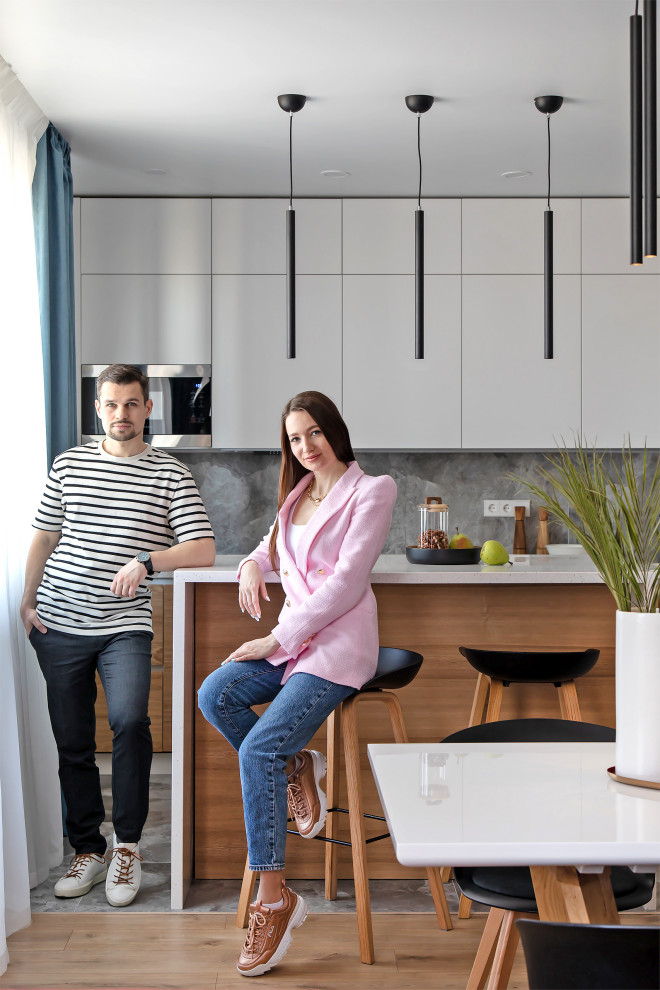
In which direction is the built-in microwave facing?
toward the camera

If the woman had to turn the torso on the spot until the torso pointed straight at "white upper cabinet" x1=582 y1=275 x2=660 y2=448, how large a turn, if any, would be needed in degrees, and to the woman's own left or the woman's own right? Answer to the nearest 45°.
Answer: approximately 180°

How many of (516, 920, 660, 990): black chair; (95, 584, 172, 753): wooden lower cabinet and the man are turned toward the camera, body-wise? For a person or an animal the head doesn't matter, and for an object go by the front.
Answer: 2

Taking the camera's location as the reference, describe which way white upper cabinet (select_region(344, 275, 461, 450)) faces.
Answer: facing the viewer

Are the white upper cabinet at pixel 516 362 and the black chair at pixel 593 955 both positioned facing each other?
yes

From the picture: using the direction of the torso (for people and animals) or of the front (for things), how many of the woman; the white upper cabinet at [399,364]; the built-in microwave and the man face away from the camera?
0

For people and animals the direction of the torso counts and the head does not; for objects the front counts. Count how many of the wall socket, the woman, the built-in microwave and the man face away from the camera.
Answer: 0

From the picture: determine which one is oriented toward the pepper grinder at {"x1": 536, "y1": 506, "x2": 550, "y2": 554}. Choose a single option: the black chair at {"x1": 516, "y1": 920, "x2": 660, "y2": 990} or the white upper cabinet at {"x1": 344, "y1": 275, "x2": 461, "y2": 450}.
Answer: the black chair

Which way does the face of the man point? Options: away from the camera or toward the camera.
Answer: toward the camera

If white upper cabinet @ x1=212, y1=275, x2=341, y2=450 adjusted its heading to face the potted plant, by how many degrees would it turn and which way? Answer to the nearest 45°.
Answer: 0° — it already faces it

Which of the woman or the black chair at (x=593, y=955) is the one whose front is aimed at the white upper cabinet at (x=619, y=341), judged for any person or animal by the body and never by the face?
the black chair

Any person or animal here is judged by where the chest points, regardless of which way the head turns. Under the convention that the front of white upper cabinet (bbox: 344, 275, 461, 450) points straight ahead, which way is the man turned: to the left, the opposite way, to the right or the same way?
the same way

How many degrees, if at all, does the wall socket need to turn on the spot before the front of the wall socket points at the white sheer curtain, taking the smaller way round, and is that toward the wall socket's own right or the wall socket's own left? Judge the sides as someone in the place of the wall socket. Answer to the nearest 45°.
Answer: approximately 45° to the wall socket's own right

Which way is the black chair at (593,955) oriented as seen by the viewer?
away from the camera

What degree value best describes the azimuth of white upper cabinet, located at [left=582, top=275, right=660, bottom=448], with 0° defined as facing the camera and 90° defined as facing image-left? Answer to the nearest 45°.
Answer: approximately 0°

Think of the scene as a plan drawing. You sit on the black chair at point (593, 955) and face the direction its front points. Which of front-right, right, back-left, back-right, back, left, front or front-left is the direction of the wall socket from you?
front

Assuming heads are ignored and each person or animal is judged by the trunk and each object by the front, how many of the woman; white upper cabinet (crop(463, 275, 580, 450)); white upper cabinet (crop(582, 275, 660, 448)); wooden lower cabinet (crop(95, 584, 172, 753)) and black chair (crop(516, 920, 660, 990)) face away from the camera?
1

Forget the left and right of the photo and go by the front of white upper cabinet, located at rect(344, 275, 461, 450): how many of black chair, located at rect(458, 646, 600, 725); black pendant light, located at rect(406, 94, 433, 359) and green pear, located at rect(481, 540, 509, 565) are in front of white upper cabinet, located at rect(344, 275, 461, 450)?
3
